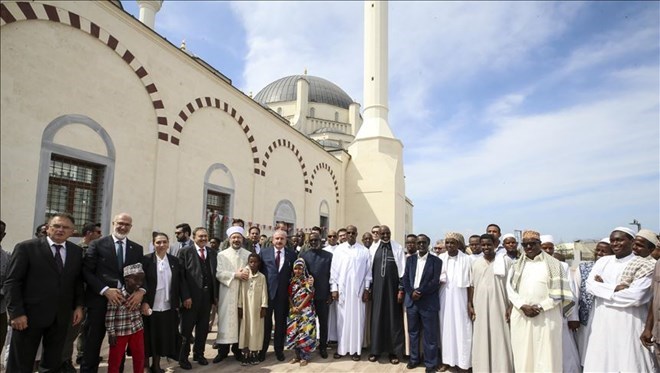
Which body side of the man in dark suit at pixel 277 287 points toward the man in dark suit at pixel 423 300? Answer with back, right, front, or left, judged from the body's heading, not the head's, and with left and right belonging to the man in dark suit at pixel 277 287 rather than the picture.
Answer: left

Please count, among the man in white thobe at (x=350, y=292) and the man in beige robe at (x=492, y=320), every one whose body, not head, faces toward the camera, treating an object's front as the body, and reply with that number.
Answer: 2

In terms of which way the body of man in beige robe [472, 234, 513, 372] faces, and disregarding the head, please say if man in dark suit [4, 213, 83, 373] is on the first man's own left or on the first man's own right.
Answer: on the first man's own right

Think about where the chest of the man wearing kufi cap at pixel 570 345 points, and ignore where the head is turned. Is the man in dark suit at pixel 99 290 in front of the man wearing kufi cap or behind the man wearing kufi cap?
in front

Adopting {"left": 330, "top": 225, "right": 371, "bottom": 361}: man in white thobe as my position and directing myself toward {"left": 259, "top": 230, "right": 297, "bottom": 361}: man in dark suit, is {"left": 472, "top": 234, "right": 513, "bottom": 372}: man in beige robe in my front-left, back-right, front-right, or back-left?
back-left

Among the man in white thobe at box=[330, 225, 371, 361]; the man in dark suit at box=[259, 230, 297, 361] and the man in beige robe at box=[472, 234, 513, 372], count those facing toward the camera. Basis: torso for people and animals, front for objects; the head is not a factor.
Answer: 3

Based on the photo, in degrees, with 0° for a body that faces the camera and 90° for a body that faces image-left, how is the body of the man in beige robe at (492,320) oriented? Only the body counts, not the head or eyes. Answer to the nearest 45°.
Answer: approximately 0°
